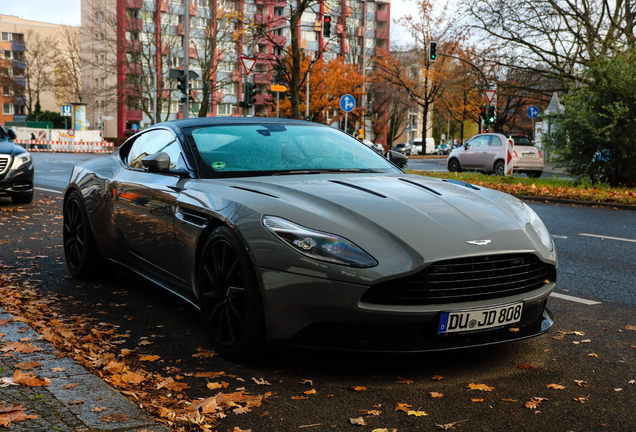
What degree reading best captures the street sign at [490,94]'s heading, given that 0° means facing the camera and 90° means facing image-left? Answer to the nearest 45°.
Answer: approximately 0°

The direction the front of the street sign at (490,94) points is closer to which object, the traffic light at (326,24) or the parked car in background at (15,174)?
the parked car in background

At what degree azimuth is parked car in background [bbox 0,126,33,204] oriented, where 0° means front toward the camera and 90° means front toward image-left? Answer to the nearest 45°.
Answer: approximately 315°

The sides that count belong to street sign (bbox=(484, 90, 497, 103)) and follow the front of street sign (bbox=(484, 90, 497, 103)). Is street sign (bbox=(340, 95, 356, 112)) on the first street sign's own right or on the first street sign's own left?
on the first street sign's own right

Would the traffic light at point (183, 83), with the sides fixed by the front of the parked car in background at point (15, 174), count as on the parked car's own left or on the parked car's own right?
on the parked car's own left

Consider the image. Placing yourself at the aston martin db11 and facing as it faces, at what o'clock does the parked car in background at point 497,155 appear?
The parked car in background is roughly at 8 o'clock from the aston martin db11.

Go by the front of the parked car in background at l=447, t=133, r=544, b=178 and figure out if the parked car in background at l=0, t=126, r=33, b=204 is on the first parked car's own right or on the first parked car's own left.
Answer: on the first parked car's own left

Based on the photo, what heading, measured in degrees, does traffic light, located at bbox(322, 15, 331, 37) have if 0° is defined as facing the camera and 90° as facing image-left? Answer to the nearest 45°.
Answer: approximately 0°

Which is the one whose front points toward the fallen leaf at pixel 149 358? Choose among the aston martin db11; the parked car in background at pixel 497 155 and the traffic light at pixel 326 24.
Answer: the traffic light

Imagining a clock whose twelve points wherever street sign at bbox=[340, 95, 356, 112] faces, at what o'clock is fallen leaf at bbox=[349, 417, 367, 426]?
The fallen leaf is roughly at 12 o'clock from the street sign.

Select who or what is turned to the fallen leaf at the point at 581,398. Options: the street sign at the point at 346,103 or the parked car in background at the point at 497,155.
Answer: the street sign

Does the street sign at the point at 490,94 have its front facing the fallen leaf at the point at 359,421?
yes

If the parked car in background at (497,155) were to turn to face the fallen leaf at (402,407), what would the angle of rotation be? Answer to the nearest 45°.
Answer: approximately 135° to its left

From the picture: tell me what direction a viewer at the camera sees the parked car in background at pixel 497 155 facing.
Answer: facing away from the viewer and to the left of the viewer
